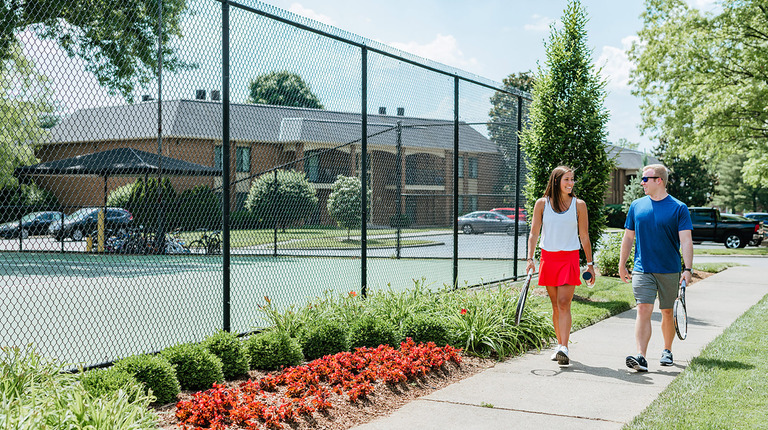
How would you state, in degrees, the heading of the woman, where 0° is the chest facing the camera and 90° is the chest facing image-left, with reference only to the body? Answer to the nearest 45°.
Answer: approximately 0°

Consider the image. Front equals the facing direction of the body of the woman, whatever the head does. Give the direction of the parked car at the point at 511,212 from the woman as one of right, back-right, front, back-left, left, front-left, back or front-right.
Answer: back

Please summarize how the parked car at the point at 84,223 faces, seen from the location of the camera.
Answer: facing the viewer and to the left of the viewer

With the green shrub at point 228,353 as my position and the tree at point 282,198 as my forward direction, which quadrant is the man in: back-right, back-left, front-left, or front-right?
front-right

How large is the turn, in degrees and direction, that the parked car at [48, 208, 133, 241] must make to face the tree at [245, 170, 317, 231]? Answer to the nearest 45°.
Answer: approximately 135° to its left

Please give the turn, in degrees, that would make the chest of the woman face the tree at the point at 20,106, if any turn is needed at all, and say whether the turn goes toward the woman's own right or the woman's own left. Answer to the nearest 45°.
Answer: approximately 135° to the woman's own right

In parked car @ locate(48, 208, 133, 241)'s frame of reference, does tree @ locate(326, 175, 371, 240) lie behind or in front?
behind
